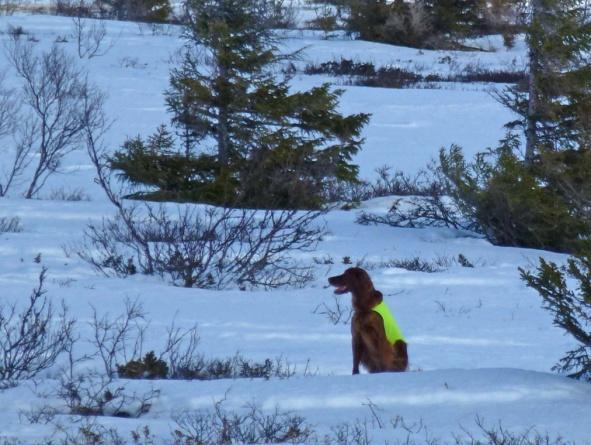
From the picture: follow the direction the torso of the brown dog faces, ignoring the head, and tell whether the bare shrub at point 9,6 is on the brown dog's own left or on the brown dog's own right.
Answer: on the brown dog's own right

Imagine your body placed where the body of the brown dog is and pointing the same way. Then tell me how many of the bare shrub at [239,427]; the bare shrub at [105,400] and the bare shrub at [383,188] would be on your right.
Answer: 1

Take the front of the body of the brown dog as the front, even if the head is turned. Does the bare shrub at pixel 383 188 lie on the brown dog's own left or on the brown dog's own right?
on the brown dog's own right

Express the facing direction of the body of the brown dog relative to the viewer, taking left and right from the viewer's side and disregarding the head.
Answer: facing to the left of the viewer

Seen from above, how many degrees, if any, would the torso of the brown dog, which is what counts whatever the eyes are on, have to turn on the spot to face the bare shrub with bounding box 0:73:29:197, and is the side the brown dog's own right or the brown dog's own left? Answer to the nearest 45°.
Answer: approximately 45° to the brown dog's own right

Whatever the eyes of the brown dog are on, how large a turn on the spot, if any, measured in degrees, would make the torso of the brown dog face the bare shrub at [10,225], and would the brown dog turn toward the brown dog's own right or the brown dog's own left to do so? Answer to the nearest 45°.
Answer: approximately 45° to the brown dog's own right

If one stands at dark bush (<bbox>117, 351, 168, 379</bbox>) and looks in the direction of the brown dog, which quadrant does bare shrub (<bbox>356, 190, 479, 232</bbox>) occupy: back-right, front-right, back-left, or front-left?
front-left

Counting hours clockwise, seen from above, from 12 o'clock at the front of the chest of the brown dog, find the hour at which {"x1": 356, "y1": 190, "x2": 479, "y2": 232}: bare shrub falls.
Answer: The bare shrub is roughly at 3 o'clock from the brown dog.
